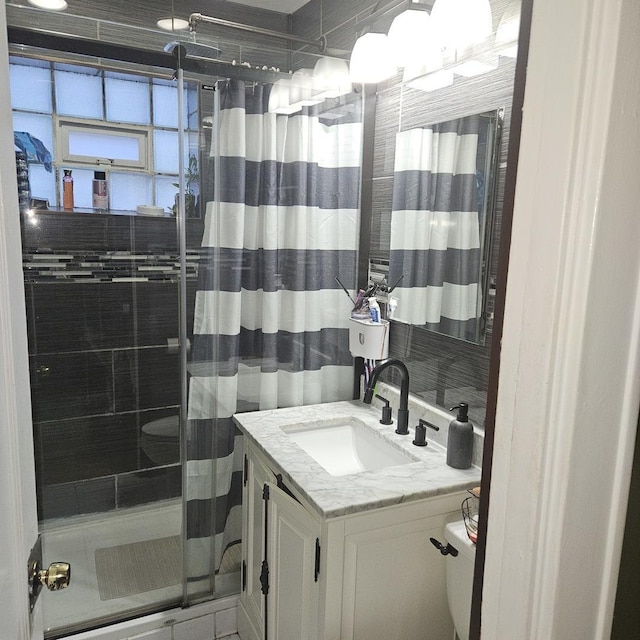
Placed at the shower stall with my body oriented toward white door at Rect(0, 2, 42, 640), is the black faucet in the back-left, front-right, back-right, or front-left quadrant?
front-left

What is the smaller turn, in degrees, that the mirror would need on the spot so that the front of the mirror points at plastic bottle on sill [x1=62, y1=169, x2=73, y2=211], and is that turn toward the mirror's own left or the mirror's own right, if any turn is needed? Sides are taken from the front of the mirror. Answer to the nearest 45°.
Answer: approximately 45° to the mirror's own right

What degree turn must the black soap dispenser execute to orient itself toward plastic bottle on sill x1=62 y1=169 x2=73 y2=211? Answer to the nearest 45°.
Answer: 0° — it already faces it

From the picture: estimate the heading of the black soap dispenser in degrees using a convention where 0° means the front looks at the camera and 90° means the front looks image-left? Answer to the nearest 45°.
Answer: approximately 90°

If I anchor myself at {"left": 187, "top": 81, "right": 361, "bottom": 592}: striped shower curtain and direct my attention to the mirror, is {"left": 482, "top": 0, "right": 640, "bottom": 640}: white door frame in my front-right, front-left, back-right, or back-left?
front-right

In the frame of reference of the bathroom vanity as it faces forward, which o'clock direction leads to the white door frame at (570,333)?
The white door frame is roughly at 10 o'clock from the bathroom vanity.

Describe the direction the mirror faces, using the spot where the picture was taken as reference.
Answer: facing the viewer and to the left of the viewer

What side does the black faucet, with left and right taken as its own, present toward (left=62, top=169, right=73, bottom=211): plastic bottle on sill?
front

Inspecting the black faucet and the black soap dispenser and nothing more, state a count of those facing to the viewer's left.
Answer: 2

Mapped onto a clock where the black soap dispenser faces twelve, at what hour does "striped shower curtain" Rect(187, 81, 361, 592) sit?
The striped shower curtain is roughly at 1 o'clock from the black soap dispenser.

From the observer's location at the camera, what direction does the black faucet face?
facing to the left of the viewer

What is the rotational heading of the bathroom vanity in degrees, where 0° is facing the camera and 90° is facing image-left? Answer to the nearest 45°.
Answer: approximately 45°

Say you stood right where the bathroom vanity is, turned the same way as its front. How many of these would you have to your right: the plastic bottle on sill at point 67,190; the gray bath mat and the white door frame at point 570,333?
2
